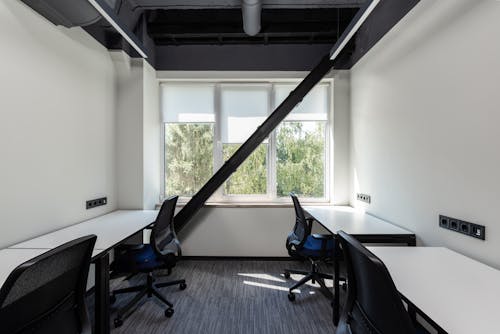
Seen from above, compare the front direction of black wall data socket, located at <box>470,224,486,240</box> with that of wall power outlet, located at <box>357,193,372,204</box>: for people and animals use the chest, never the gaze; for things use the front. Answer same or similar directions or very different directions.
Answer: same or similar directions

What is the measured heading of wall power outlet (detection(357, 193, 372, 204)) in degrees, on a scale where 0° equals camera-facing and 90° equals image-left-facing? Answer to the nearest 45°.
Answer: approximately 45°

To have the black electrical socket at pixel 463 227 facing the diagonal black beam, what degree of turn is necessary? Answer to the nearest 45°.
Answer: approximately 45° to its right

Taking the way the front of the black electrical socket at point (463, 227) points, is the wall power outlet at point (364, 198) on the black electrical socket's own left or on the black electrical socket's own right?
on the black electrical socket's own right

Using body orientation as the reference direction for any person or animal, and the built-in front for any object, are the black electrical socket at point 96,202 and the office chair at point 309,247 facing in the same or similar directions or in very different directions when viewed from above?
same or similar directions

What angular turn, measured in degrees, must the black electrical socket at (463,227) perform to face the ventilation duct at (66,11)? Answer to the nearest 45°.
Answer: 0° — it already faces it

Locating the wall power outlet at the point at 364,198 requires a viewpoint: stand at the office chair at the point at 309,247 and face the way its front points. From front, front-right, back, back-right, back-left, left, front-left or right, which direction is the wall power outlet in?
front-left

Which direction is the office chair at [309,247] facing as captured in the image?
to the viewer's right

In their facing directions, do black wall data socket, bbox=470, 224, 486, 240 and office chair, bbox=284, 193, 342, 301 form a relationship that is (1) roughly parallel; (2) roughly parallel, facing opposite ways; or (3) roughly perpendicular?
roughly parallel, facing opposite ways

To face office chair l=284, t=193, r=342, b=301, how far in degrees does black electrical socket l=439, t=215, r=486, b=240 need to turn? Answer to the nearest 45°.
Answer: approximately 45° to its right

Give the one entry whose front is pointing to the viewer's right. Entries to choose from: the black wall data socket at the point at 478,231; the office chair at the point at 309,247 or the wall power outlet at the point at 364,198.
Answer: the office chair

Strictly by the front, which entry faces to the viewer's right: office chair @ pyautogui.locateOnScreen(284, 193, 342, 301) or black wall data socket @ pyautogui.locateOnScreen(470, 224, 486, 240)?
the office chair

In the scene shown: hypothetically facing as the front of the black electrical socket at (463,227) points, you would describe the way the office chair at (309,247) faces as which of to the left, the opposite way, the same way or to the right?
the opposite way

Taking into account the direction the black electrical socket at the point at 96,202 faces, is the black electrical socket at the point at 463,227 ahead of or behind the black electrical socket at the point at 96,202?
ahead
